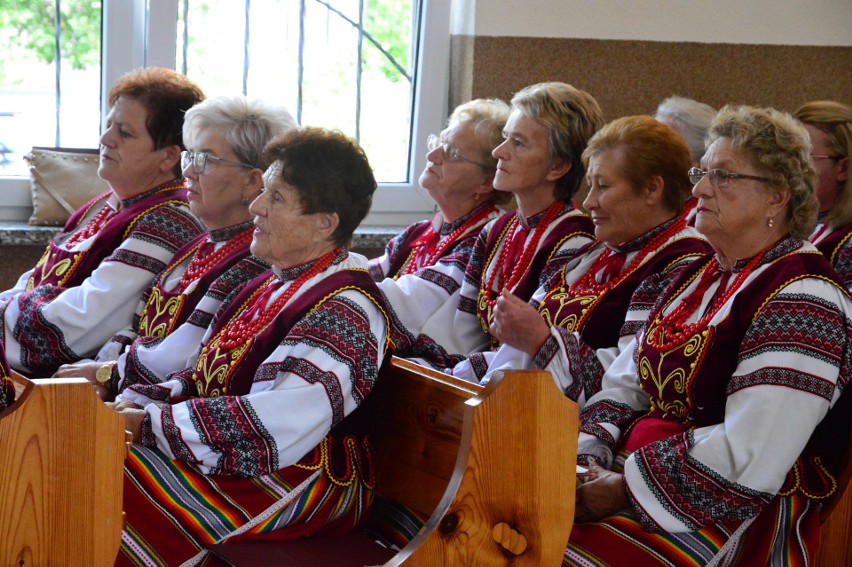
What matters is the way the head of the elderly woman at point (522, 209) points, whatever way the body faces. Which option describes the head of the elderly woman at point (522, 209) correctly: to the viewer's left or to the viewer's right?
to the viewer's left

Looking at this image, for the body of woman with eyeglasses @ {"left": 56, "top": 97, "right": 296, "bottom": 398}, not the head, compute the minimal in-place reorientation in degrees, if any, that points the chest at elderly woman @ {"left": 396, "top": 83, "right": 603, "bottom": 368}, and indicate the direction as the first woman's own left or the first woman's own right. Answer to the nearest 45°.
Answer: approximately 135° to the first woman's own left

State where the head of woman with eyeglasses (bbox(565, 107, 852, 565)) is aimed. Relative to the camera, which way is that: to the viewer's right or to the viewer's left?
to the viewer's left

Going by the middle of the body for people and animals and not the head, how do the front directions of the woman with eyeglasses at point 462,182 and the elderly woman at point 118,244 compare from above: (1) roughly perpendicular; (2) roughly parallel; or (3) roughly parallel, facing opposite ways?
roughly parallel

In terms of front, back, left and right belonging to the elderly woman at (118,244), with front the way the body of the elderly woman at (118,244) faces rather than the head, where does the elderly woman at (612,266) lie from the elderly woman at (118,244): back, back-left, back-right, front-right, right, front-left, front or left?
left

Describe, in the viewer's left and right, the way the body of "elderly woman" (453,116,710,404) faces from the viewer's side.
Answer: facing the viewer and to the left of the viewer

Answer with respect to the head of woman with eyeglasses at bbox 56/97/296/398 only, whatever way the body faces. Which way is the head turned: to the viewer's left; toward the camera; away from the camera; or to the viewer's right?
to the viewer's left

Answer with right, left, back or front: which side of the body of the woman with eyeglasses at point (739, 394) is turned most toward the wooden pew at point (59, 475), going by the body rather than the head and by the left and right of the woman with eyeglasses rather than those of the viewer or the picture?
front

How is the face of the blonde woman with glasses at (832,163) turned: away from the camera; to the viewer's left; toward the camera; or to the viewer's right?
to the viewer's left
